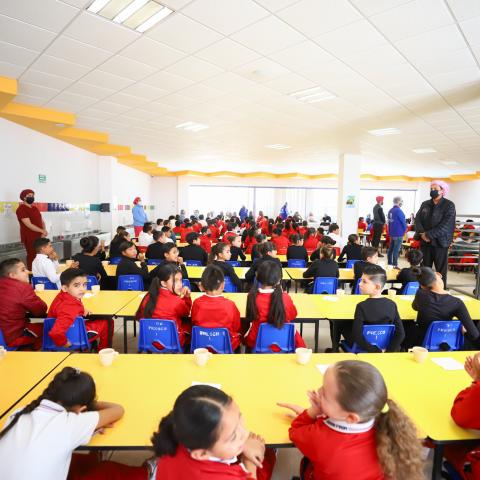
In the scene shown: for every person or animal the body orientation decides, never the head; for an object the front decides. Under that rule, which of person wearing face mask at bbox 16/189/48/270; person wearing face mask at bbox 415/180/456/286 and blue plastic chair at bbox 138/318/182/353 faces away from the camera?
the blue plastic chair

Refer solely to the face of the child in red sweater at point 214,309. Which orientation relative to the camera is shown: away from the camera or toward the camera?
away from the camera

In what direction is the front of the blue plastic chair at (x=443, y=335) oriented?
away from the camera

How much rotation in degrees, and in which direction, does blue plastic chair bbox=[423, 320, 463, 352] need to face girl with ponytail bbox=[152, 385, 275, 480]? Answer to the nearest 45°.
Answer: approximately 180°

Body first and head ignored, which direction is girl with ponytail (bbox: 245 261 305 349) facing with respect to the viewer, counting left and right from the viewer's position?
facing away from the viewer

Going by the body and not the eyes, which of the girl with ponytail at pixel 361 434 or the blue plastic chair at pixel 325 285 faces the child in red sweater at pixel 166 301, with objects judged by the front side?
the girl with ponytail

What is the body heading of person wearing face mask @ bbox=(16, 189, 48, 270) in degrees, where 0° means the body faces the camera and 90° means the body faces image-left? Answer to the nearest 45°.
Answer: approximately 315°

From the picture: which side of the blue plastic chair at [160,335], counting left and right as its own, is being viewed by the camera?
back

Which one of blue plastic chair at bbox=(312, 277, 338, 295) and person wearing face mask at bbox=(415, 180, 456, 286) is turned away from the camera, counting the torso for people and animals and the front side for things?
the blue plastic chair

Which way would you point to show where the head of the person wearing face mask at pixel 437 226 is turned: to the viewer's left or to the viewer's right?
to the viewer's left

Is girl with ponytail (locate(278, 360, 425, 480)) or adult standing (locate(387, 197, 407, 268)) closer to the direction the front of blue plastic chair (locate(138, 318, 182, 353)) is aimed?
the adult standing

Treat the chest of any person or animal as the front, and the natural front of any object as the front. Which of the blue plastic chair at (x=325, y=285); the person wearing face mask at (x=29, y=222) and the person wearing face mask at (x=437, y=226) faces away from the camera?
the blue plastic chair

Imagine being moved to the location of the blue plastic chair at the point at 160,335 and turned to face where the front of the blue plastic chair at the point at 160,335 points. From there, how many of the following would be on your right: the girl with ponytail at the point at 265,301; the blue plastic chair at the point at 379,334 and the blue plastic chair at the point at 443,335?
3

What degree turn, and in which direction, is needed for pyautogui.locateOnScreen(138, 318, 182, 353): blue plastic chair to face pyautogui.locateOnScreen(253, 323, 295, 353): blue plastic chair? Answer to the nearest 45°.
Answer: approximately 90° to its right
